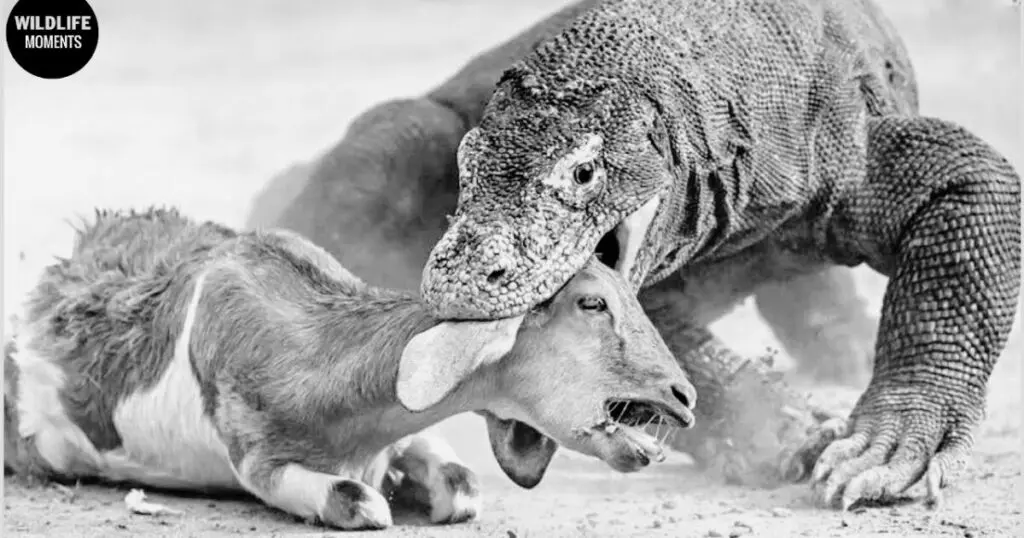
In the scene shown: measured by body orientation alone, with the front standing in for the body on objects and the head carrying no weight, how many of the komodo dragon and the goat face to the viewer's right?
1

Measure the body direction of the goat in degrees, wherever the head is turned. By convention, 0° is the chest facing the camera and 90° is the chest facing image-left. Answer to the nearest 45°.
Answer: approximately 270°

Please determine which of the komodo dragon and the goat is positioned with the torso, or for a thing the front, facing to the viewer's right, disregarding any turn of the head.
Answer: the goat

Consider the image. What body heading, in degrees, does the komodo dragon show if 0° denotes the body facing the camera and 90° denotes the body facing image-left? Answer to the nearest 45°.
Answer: approximately 45°

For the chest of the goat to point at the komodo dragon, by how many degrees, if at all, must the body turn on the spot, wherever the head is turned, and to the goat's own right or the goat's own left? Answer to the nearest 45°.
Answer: approximately 45° to the goat's own left

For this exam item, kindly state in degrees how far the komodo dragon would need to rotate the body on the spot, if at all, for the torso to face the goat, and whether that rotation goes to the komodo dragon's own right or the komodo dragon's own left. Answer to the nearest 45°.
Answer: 0° — it already faces it
